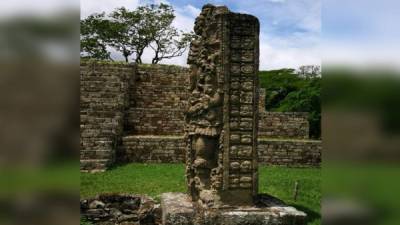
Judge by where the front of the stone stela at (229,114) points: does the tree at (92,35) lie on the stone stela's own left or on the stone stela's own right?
on the stone stela's own right

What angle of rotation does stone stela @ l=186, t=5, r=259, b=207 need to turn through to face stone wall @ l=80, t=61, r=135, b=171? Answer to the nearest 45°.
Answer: approximately 90° to its right

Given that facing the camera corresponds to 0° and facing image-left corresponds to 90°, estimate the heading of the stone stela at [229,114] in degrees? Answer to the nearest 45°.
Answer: approximately 45°

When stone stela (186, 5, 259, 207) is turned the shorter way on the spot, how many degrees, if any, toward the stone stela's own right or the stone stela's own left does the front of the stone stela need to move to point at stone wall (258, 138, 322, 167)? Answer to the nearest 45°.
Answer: approximately 135° to the stone stela's own right

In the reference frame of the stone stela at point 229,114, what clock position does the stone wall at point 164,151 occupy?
The stone wall is roughly at 4 o'clock from the stone stela.
